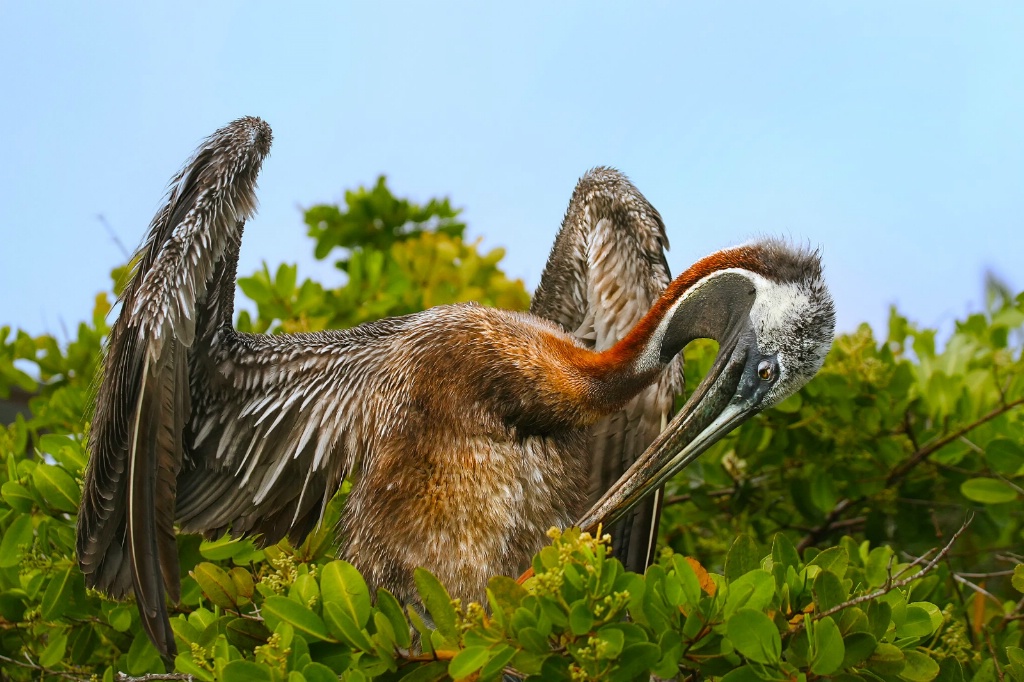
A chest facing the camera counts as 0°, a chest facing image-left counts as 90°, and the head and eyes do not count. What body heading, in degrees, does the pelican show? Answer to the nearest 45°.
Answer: approximately 315°
